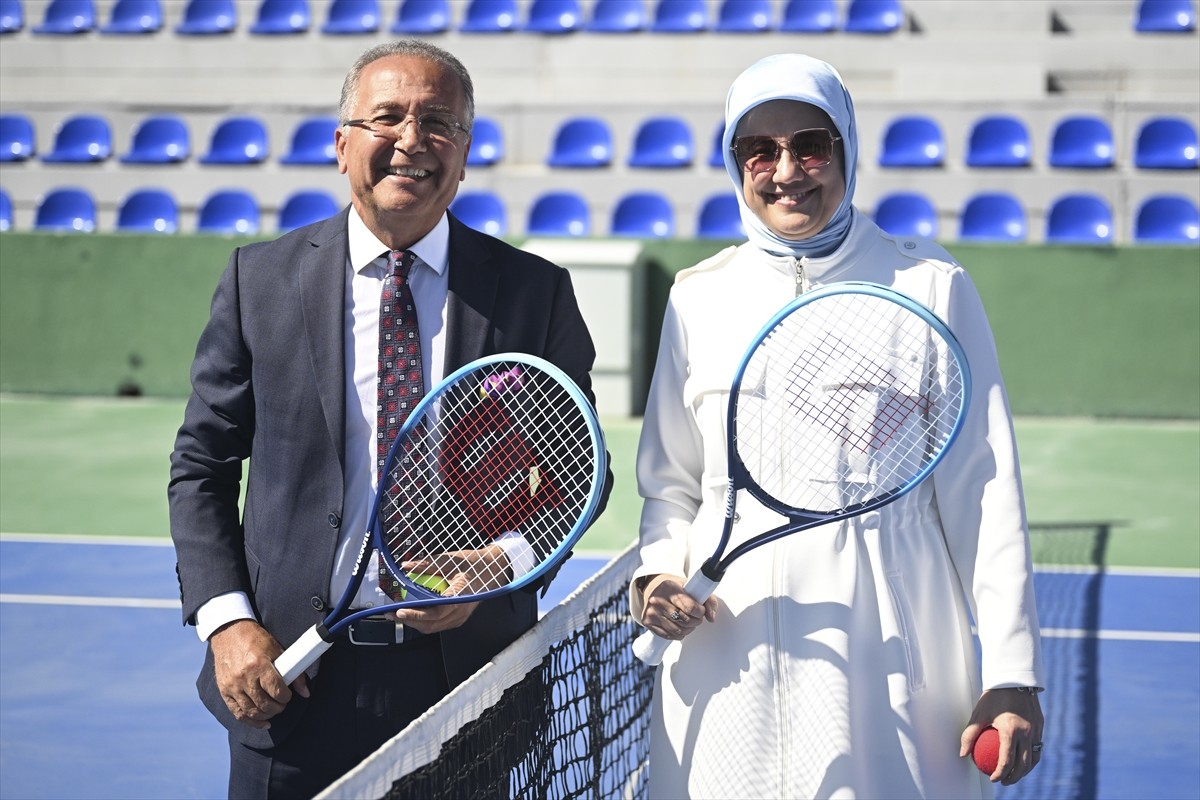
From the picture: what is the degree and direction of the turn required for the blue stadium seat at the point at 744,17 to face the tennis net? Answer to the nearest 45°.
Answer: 0° — it already faces it

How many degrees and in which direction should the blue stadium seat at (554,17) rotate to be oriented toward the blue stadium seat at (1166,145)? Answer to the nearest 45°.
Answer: approximately 45° to its left

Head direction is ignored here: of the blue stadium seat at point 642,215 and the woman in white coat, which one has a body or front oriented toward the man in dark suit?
the blue stadium seat

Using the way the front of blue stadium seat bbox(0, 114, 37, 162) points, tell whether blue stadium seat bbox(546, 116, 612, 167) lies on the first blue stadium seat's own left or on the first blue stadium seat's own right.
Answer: on the first blue stadium seat's own left

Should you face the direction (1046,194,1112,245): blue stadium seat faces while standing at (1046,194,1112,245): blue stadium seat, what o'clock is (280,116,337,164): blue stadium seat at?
(280,116,337,164): blue stadium seat is roughly at 3 o'clock from (1046,194,1112,245): blue stadium seat.

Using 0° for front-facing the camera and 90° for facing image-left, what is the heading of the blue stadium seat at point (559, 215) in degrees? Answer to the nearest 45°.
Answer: approximately 0°
